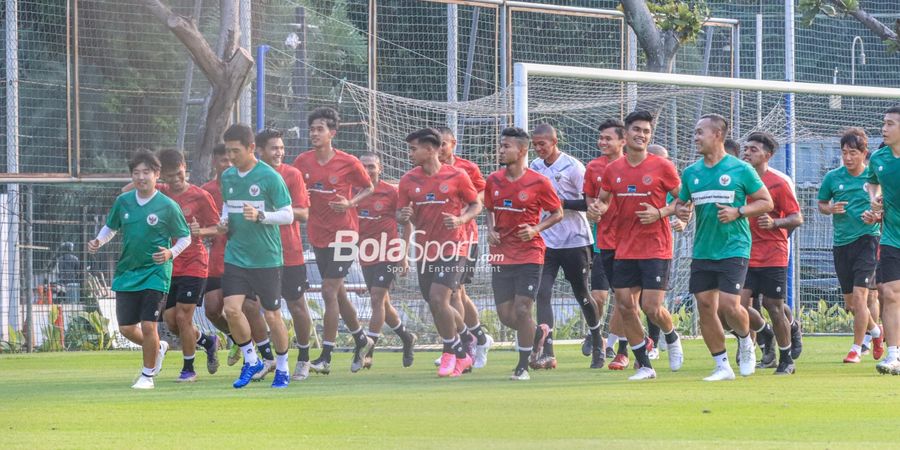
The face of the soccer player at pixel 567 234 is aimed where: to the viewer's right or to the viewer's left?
to the viewer's left

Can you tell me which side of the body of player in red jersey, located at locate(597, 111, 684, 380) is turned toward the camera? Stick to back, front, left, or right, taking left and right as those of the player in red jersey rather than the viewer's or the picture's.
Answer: front

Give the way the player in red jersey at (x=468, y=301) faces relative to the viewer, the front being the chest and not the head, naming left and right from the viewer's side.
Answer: facing the viewer and to the left of the viewer

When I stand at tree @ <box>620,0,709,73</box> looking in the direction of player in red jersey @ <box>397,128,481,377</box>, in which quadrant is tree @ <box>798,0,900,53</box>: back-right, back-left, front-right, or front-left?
back-left

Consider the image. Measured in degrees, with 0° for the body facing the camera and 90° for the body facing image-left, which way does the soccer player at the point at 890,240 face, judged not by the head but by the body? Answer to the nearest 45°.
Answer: approximately 45°

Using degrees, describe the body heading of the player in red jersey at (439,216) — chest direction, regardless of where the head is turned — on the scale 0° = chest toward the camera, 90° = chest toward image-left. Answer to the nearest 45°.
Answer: approximately 45°

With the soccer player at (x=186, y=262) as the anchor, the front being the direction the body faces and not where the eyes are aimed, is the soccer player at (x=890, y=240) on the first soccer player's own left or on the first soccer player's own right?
on the first soccer player's own left

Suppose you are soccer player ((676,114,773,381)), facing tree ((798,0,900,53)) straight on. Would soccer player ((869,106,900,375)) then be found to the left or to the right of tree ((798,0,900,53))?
right

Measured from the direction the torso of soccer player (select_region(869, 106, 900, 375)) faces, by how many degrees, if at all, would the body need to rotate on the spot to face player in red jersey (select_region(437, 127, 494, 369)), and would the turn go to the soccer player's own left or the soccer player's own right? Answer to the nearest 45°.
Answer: approximately 45° to the soccer player's own right

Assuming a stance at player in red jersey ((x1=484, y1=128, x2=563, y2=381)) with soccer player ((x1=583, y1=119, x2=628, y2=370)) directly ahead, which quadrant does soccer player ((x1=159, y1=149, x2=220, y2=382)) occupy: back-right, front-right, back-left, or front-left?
back-left

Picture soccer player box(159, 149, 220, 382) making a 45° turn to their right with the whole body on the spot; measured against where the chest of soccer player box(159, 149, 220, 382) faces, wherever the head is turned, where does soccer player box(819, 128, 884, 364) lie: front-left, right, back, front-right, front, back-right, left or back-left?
back
